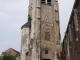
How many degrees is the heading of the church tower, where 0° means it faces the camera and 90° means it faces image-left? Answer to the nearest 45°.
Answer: approximately 0°
